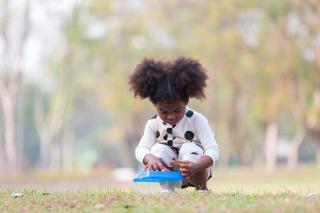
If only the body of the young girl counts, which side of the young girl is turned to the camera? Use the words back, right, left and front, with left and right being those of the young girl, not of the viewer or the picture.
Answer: front

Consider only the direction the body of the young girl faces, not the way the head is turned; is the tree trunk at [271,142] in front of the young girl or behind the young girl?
behind

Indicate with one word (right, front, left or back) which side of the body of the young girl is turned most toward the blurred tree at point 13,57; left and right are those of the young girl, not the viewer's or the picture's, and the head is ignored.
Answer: back
